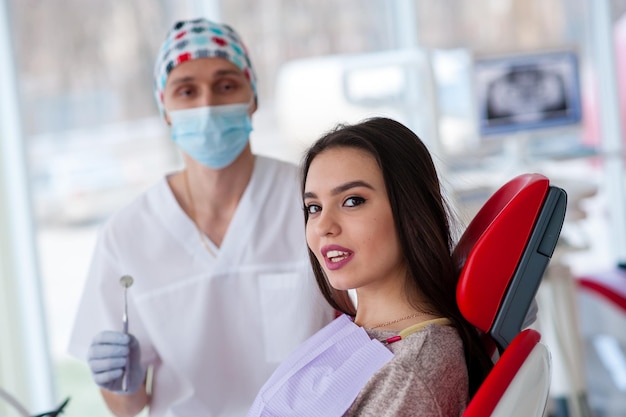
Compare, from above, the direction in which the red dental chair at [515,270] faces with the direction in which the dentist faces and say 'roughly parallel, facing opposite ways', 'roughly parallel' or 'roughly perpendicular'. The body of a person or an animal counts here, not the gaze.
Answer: roughly perpendicular

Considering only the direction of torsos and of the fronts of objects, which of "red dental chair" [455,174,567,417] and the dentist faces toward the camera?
the dentist

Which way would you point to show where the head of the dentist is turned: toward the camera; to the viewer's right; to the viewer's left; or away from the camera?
toward the camera

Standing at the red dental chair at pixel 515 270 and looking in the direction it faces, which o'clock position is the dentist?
The dentist is roughly at 1 o'clock from the red dental chair.

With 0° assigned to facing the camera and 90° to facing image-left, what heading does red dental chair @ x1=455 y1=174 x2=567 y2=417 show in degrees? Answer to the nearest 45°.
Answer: approximately 90°

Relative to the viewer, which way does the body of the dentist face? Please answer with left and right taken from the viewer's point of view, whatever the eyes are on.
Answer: facing the viewer

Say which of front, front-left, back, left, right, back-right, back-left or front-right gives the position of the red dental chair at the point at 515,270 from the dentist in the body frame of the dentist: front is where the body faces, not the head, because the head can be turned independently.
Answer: front-left

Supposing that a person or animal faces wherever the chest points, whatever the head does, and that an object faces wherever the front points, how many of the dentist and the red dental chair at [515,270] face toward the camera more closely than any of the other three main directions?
1

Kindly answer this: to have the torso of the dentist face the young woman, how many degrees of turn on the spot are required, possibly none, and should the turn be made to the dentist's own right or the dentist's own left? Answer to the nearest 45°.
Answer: approximately 45° to the dentist's own left
